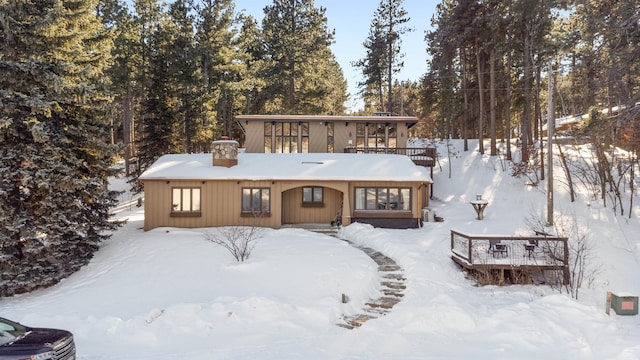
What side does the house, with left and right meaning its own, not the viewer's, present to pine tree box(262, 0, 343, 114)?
back

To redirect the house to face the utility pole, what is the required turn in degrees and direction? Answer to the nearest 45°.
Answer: approximately 90° to its left

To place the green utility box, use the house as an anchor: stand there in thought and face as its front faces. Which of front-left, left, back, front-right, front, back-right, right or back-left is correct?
front-left

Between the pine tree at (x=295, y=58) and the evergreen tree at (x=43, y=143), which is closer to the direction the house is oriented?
the evergreen tree

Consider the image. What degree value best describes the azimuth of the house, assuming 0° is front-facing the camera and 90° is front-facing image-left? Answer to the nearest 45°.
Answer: approximately 0°

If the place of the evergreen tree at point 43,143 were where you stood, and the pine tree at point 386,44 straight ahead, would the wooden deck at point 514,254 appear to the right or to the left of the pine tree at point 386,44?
right

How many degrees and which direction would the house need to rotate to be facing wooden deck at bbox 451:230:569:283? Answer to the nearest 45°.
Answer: approximately 45° to its left

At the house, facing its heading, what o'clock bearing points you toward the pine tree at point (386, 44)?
The pine tree is roughly at 7 o'clock from the house.

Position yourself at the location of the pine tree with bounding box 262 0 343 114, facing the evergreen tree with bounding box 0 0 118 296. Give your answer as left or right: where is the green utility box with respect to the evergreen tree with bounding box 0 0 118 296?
left

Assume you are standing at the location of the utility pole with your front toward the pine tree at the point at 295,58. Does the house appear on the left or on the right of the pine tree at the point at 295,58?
left

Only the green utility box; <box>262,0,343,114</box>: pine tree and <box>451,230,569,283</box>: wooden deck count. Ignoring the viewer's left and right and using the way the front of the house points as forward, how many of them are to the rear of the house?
1

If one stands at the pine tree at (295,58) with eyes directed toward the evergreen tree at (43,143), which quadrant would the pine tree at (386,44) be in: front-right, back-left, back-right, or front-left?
back-left

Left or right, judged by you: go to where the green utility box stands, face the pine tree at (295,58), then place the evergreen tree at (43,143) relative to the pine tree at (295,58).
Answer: left
